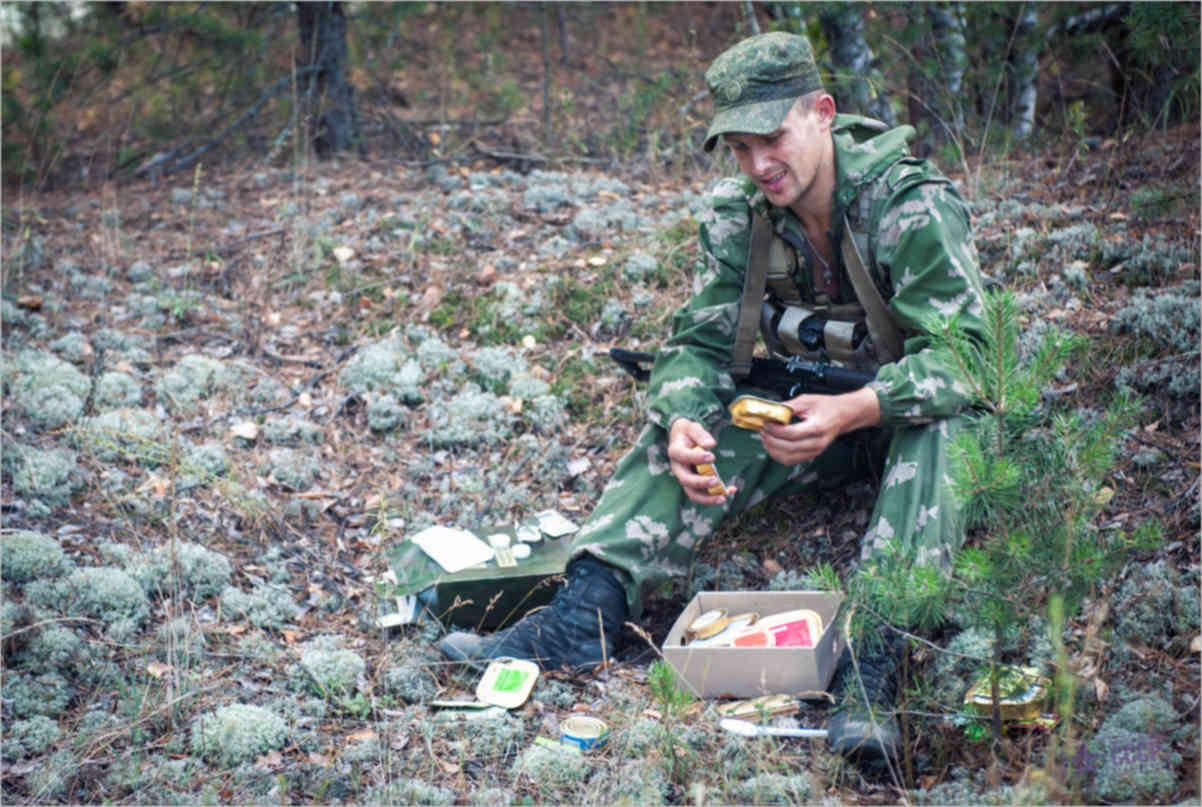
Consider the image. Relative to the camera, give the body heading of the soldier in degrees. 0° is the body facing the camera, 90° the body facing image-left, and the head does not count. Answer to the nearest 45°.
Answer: approximately 45°

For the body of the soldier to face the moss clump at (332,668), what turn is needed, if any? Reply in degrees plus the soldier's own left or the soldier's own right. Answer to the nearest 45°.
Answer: approximately 45° to the soldier's own right

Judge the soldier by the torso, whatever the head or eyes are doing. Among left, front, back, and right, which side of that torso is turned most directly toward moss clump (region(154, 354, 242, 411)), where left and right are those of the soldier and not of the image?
right

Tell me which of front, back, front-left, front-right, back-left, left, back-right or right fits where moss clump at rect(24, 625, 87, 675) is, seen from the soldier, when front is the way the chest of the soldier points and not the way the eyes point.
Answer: front-right

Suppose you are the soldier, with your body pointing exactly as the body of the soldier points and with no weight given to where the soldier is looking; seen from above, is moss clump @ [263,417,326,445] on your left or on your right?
on your right

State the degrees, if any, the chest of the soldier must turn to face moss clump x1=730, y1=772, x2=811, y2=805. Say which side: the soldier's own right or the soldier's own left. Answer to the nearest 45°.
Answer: approximately 45° to the soldier's own left

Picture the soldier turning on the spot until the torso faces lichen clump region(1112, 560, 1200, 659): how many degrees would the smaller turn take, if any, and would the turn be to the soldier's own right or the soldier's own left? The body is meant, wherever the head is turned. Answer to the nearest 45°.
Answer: approximately 90° to the soldier's own left

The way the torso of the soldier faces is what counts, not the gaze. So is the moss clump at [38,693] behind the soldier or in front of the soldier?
in front

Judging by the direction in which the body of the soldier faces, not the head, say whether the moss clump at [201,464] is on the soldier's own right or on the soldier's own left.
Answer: on the soldier's own right

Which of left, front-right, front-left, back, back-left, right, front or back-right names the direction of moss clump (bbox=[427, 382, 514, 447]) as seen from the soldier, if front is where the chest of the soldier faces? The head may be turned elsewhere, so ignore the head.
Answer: right

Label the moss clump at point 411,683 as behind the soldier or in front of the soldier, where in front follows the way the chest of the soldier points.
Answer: in front

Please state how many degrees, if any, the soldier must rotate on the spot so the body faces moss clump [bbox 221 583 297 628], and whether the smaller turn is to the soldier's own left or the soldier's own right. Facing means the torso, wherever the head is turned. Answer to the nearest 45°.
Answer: approximately 45° to the soldier's own right

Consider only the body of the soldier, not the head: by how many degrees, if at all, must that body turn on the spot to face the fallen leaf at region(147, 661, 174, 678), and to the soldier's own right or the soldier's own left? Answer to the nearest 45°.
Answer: approximately 45° to the soldier's own right
